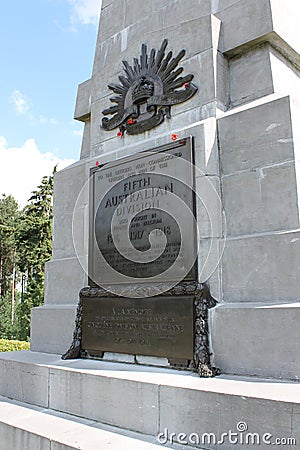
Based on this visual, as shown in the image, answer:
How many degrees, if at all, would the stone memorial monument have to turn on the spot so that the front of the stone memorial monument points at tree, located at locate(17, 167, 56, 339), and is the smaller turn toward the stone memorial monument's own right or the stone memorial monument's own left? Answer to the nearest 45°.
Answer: approximately 135° to the stone memorial monument's own right

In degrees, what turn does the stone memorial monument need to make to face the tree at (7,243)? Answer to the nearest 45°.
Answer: approximately 90° to its right

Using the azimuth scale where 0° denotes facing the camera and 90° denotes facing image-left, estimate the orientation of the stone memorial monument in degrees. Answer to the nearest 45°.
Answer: approximately 45°
